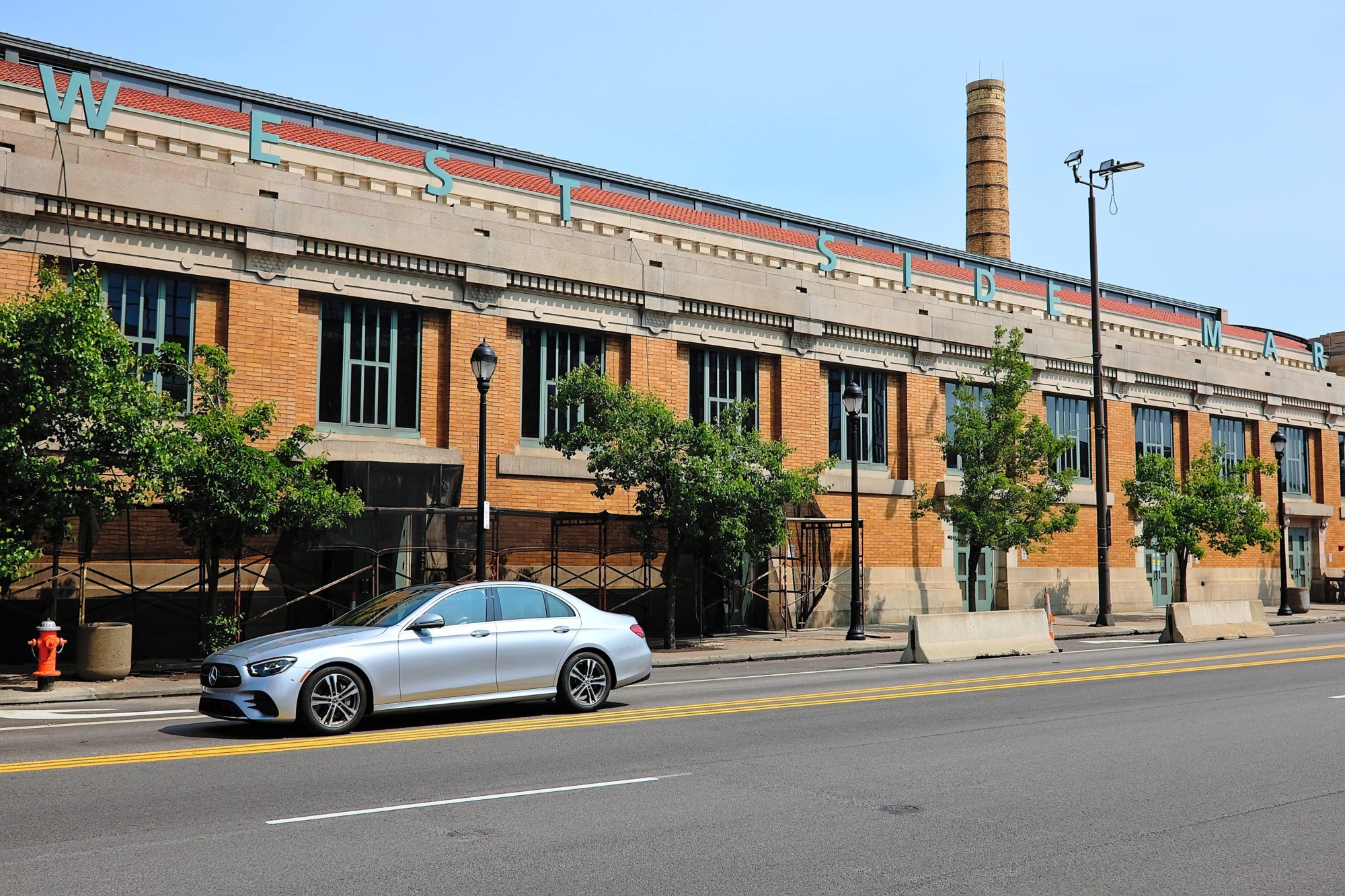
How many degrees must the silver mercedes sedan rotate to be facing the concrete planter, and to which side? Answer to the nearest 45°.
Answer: approximately 90° to its right

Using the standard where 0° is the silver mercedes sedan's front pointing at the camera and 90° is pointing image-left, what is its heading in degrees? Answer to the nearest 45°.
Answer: approximately 45°

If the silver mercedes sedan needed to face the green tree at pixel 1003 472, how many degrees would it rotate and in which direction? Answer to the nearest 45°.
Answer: approximately 180°

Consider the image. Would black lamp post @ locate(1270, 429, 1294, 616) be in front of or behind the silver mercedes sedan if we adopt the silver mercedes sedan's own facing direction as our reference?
behind

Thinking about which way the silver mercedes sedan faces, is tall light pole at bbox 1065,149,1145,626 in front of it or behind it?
behind

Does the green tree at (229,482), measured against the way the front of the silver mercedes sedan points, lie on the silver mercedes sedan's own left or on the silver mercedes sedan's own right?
on the silver mercedes sedan's own right

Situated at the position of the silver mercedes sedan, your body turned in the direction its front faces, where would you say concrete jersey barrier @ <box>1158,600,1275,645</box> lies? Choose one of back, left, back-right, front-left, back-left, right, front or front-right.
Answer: back

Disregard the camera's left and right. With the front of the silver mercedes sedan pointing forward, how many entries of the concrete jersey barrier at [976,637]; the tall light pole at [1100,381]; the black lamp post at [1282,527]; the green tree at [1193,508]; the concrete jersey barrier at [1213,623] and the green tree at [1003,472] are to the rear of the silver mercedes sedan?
6

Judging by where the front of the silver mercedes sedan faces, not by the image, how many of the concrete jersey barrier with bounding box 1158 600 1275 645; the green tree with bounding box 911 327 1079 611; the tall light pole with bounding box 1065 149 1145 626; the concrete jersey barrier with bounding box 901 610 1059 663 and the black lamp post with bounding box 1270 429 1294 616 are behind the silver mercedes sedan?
5

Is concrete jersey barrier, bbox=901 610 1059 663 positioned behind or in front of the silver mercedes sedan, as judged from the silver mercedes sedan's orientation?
behind
